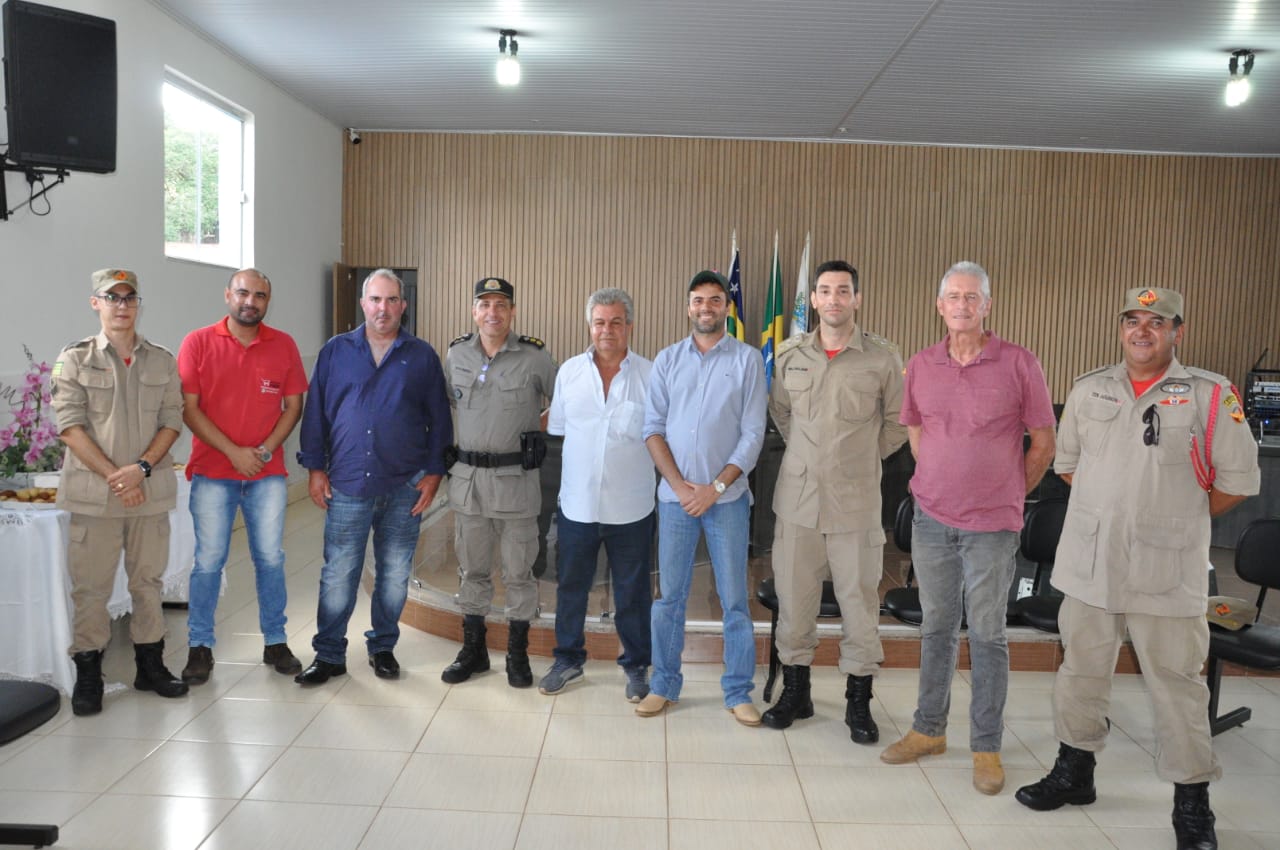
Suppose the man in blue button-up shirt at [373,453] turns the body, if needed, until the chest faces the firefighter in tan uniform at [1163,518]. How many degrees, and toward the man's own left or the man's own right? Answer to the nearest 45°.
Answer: approximately 45° to the man's own left

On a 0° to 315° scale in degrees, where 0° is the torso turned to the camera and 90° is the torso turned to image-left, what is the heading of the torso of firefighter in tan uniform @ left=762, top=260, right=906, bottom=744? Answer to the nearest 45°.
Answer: approximately 0°

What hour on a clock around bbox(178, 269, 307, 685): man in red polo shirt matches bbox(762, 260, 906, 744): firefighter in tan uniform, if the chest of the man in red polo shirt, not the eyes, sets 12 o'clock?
The firefighter in tan uniform is roughly at 10 o'clock from the man in red polo shirt.

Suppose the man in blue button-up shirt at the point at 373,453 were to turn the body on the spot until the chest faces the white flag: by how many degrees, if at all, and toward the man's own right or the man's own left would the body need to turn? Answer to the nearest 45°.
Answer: approximately 135° to the man's own left

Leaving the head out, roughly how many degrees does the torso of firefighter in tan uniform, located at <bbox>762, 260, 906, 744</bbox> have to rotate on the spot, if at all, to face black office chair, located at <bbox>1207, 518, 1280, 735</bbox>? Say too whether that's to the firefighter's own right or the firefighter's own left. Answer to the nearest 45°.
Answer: approximately 90° to the firefighter's own left

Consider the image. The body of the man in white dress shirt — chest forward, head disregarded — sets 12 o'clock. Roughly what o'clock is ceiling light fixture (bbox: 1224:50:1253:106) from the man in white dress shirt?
The ceiling light fixture is roughly at 8 o'clock from the man in white dress shirt.

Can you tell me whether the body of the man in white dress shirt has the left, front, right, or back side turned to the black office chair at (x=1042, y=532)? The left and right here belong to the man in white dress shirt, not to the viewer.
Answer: left

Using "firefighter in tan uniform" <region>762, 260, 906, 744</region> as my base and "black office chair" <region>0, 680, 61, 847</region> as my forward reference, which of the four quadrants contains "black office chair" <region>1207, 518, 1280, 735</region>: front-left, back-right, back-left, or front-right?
back-left

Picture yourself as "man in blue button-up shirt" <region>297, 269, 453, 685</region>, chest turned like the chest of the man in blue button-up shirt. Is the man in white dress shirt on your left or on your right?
on your left
